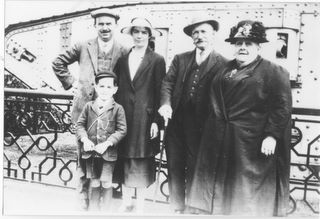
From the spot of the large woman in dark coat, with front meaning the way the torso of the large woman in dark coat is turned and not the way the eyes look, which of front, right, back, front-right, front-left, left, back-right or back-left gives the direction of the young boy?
front-right

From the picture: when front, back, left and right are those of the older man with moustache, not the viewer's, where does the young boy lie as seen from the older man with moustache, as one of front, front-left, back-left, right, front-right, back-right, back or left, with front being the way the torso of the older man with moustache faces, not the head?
right

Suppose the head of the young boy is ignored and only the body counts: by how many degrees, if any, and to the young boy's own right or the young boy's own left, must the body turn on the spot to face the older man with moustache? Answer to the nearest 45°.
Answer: approximately 90° to the young boy's own left

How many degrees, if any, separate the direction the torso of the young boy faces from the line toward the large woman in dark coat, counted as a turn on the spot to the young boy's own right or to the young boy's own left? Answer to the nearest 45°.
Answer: approximately 90° to the young boy's own left

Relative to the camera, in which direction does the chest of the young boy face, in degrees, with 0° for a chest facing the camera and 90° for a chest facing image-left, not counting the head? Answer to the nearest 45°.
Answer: approximately 0°

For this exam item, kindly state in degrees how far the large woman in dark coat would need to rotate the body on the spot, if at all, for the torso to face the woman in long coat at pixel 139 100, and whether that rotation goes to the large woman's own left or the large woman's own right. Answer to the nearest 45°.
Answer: approximately 45° to the large woman's own right

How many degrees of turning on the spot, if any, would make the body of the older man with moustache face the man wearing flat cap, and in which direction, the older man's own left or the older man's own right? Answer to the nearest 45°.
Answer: approximately 90° to the older man's own right
